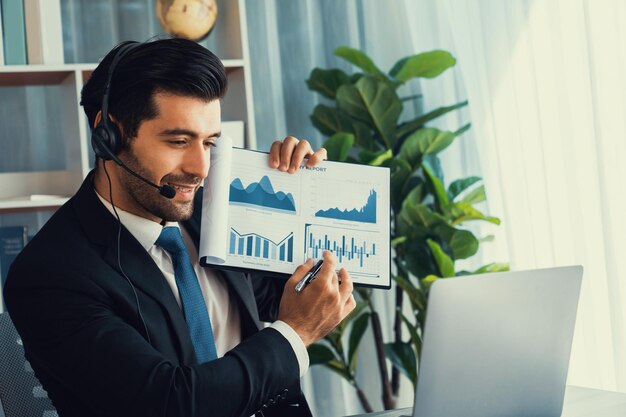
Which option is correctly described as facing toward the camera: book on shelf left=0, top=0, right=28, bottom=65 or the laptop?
the book on shelf

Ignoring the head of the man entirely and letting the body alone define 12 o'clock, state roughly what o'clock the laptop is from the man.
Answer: The laptop is roughly at 11 o'clock from the man.

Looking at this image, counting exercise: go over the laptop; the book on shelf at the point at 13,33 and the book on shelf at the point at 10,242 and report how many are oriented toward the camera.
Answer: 2

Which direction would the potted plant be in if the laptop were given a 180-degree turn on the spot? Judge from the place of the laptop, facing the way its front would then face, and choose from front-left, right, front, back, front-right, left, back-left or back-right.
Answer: back-left

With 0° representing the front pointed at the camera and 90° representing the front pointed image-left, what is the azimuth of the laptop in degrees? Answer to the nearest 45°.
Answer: approximately 135°

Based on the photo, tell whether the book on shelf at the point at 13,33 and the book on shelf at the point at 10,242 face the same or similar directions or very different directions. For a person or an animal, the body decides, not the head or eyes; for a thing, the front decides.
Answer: same or similar directions

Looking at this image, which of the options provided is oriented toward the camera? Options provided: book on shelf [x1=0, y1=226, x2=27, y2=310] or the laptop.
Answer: the book on shelf

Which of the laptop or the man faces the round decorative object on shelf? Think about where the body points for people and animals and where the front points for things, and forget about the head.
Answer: the laptop

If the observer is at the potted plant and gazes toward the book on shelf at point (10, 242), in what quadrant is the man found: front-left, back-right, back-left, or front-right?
front-left

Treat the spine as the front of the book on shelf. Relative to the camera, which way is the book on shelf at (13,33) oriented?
toward the camera

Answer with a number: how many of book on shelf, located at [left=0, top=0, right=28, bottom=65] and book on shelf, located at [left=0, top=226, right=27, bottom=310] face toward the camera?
2

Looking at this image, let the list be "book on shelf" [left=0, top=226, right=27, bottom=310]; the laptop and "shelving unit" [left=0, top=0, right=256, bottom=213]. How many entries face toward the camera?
2

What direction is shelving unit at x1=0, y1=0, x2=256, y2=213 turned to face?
toward the camera

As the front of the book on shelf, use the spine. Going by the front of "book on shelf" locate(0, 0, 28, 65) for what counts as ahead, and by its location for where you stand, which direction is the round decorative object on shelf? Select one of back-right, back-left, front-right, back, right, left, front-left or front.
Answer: left
